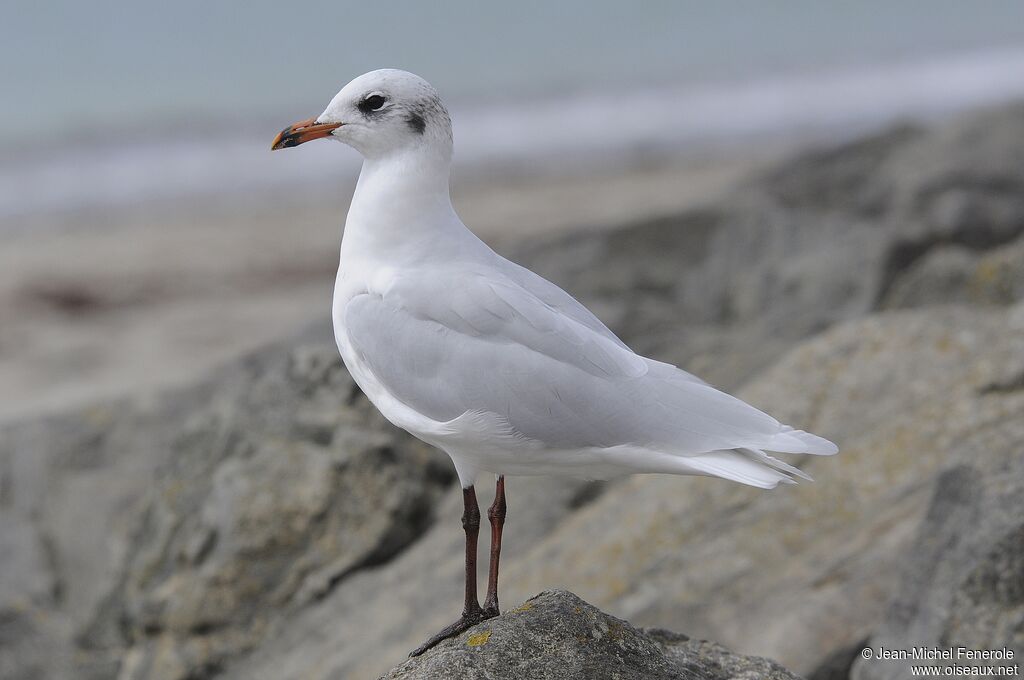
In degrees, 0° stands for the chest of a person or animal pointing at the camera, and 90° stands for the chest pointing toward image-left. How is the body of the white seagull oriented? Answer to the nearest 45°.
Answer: approximately 90°
